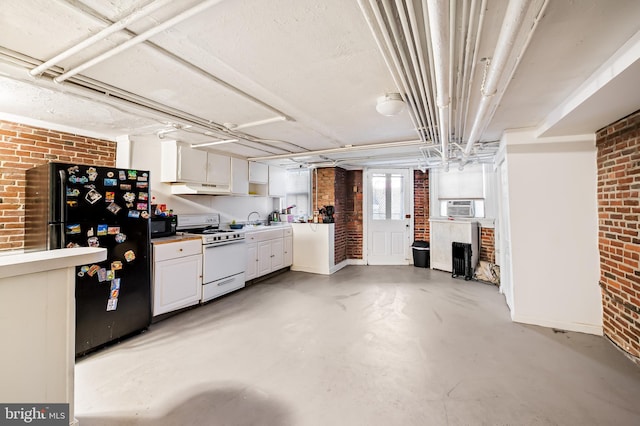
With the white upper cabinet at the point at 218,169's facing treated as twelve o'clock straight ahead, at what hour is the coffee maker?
The coffee maker is roughly at 10 o'clock from the white upper cabinet.

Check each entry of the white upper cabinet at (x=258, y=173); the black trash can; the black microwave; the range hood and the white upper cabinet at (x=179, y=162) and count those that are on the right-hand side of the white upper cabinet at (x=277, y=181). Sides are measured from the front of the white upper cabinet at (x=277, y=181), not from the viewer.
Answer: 4

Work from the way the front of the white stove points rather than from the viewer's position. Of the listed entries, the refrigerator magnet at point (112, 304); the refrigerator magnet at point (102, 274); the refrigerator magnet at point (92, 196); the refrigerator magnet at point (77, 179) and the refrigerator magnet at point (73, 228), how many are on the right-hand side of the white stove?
5

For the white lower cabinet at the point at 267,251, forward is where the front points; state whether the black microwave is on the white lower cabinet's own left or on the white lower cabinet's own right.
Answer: on the white lower cabinet's own right

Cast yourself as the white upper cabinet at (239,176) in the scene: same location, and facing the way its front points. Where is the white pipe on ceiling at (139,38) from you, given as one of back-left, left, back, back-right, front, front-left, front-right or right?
front-right

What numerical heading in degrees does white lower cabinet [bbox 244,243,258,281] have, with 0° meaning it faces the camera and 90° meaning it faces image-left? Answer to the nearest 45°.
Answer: approximately 315°

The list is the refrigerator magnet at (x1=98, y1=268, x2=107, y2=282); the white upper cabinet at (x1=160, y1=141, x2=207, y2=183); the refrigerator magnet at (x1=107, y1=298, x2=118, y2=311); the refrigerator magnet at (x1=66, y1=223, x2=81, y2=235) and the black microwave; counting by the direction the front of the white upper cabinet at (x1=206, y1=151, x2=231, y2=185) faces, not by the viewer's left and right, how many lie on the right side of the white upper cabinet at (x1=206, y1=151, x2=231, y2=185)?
5

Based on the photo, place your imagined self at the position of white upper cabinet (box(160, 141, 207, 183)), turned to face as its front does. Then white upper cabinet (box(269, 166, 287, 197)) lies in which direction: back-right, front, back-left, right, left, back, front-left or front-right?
left

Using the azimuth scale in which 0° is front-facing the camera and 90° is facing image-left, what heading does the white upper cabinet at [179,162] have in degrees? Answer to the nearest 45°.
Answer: approximately 315°

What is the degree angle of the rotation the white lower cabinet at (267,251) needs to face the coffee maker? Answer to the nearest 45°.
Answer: approximately 45° to its left

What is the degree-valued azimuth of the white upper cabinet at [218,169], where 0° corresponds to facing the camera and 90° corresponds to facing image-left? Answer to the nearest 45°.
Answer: approximately 315°
